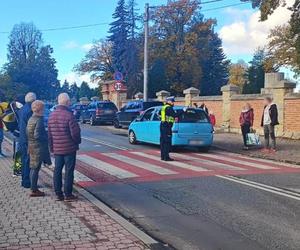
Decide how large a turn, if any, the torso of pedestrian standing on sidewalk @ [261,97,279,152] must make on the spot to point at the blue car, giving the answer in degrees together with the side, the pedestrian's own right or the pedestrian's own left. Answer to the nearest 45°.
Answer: approximately 45° to the pedestrian's own right

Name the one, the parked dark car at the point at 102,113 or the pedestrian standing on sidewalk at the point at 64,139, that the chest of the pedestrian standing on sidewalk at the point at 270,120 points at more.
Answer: the pedestrian standing on sidewalk

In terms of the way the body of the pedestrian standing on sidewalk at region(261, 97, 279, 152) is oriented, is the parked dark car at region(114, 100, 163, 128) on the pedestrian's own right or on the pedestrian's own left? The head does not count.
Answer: on the pedestrian's own right

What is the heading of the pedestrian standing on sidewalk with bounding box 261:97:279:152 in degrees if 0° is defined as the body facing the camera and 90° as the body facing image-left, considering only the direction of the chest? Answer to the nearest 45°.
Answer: approximately 45°

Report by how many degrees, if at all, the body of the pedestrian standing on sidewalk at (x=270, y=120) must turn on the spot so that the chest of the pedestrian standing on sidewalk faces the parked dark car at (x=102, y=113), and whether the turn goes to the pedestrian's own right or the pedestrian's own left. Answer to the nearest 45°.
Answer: approximately 90° to the pedestrian's own right
